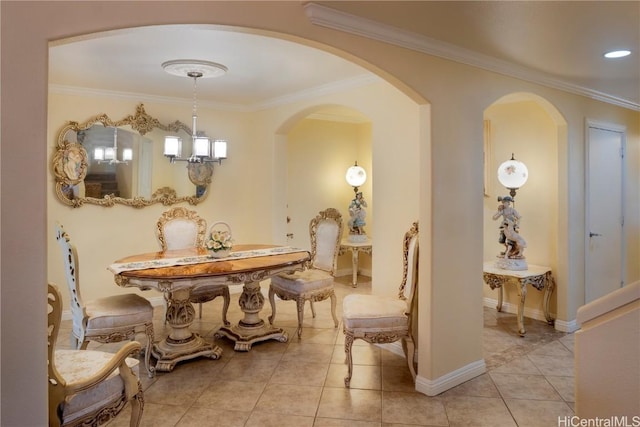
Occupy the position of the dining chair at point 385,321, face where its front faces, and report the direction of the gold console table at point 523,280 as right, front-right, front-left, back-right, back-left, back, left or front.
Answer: back-right

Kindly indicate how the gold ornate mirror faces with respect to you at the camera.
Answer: facing the viewer and to the right of the viewer

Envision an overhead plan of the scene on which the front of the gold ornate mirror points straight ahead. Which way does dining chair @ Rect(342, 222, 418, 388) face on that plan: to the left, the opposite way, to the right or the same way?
to the right

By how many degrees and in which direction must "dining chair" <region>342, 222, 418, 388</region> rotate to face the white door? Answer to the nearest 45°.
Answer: approximately 135° to its right

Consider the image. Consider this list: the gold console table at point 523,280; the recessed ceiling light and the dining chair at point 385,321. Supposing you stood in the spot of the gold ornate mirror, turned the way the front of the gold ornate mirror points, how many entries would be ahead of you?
3

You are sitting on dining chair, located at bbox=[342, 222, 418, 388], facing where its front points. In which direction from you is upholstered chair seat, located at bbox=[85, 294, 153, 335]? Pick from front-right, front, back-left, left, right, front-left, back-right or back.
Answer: front

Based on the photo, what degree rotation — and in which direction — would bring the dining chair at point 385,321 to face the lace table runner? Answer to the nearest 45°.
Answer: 0° — it already faces it

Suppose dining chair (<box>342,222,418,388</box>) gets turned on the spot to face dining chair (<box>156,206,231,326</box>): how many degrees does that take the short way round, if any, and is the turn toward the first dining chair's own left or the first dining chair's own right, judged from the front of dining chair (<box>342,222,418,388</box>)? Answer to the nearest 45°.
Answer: approximately 45° to the first dining chair's own right

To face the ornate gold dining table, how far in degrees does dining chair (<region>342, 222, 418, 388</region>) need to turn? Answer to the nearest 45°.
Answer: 0° — it already faces it

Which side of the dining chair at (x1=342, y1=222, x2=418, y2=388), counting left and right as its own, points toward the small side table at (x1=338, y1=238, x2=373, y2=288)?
right

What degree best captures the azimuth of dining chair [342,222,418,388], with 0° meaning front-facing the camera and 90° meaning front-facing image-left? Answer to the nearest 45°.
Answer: approximately 90°

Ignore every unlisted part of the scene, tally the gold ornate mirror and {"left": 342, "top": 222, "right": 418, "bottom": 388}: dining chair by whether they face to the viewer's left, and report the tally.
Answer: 1

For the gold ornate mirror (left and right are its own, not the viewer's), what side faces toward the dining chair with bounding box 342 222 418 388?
front
